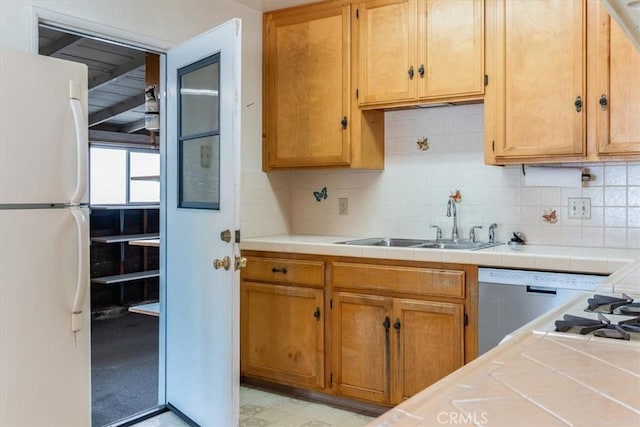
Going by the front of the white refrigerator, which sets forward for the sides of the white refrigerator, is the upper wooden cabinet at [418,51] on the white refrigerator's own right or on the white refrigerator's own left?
on the white refrigerator's own left

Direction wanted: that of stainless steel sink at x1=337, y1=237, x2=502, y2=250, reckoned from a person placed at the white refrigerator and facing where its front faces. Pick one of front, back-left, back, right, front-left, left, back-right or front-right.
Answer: front-left

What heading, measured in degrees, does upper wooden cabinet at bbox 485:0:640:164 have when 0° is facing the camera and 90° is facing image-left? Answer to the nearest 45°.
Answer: approximately 0°

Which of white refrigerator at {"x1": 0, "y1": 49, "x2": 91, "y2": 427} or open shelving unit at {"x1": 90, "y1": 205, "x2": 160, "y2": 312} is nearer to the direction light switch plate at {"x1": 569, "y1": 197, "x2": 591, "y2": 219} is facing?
the white refrigerator

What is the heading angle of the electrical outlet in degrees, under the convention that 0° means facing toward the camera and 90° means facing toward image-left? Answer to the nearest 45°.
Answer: approximately 0°
